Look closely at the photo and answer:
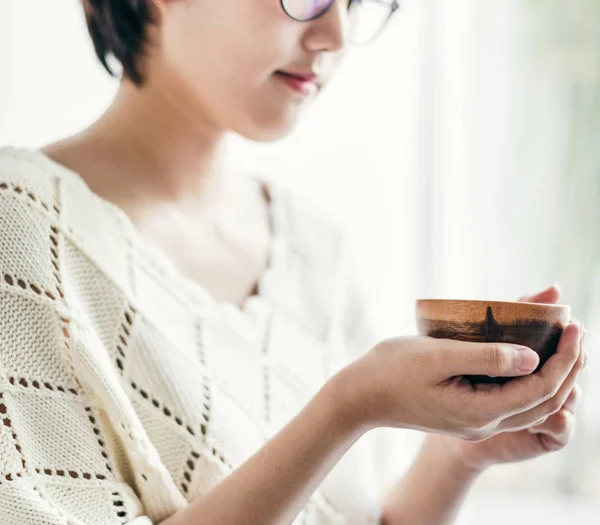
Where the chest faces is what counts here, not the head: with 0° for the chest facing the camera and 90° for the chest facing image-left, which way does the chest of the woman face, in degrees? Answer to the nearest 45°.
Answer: approximately 315°

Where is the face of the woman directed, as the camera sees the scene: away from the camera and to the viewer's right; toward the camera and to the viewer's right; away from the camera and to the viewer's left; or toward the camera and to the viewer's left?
toward the camera and to the viewer's right
